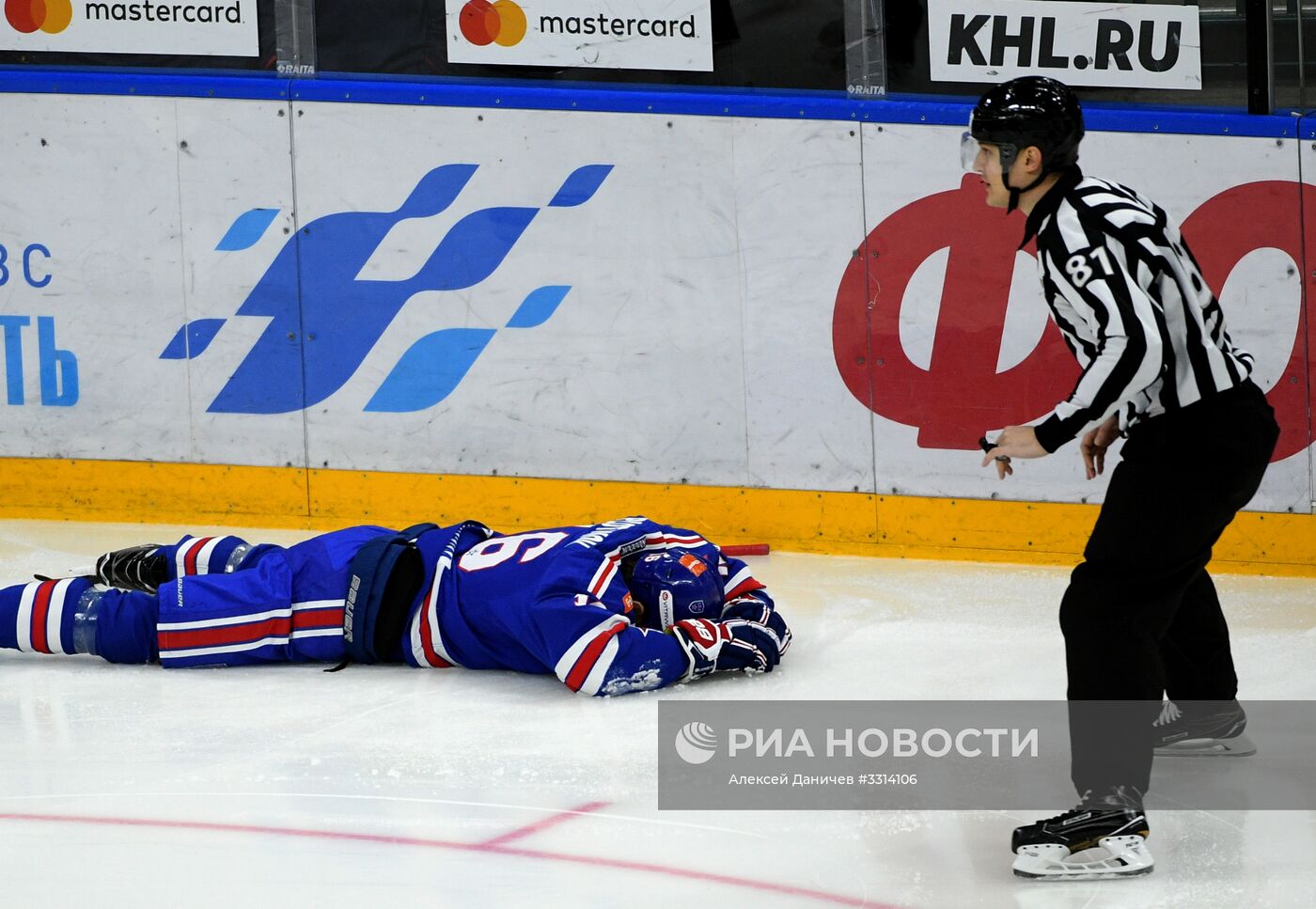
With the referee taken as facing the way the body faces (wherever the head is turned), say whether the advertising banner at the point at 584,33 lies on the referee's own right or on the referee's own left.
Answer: on the referee's own right

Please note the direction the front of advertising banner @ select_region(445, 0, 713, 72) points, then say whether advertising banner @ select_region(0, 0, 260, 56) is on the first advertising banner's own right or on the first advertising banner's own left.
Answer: on the first advertising banner's own right

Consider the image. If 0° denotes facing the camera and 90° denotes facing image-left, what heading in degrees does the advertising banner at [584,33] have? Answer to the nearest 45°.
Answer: approximately 0°

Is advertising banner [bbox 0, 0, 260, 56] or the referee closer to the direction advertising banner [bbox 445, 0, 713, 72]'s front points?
the referee

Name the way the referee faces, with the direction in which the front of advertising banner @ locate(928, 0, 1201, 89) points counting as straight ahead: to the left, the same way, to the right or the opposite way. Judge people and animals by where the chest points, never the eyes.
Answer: to the right

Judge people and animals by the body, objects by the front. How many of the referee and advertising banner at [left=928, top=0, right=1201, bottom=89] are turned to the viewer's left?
1

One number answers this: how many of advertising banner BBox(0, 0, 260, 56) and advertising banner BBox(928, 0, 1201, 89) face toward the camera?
2

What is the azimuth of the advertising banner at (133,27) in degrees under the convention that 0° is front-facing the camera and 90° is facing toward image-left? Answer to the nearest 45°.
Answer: approximately 0°

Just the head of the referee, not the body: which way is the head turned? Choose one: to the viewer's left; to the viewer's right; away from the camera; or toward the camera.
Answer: to the viewer's left

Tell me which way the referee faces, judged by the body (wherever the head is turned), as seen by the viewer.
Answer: to the viewer's left

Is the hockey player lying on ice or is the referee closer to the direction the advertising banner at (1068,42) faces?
the referee
